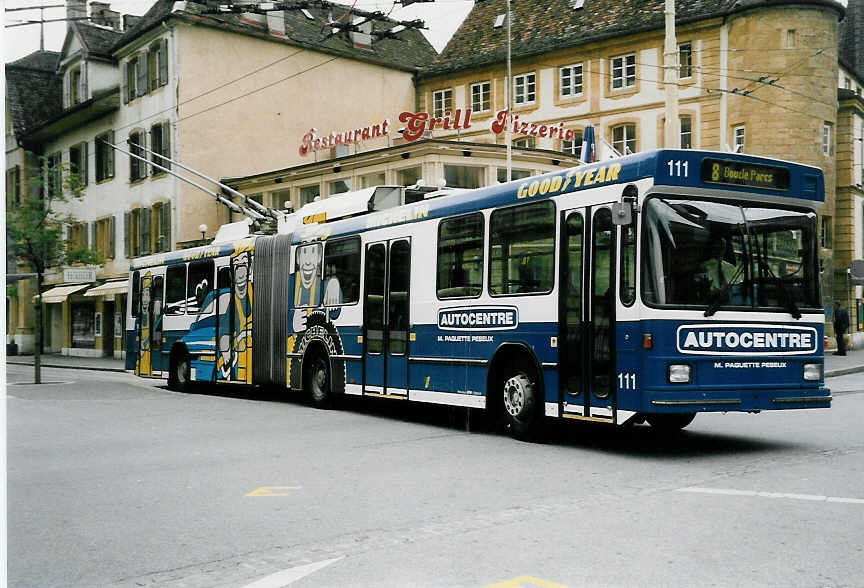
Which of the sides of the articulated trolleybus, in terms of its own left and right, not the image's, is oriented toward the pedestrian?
left

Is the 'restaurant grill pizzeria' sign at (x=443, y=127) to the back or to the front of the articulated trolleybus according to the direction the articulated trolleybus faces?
to the back

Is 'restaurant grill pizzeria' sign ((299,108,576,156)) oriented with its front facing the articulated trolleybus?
yes

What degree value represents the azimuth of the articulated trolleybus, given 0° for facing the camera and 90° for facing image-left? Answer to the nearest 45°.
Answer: approximately 315°

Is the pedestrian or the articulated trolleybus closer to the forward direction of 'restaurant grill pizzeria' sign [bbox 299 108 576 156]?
the articulated trolleybus

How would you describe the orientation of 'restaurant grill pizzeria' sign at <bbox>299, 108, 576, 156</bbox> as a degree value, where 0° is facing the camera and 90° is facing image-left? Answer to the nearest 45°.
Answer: approximately 0°

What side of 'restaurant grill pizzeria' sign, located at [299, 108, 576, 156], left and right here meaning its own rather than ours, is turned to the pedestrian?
left

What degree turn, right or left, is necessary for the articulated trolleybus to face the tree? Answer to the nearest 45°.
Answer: approximately 180°

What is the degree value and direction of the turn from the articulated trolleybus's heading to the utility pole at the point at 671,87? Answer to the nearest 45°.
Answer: approximately 135° to its left
